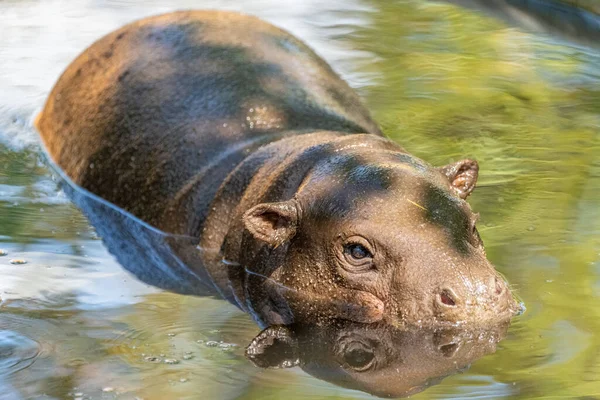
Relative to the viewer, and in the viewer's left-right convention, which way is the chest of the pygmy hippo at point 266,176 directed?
facing the viewer and to the right of the viewer
